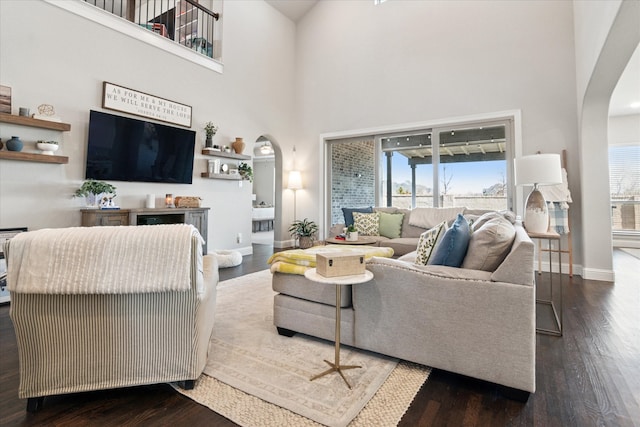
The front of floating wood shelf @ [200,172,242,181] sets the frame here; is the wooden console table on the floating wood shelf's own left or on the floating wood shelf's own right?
on the floating wood shelf's own right

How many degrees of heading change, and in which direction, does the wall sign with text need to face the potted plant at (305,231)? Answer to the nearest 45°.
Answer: approximately 45° to its left

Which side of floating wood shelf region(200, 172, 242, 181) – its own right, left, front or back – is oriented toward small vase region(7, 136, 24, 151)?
right

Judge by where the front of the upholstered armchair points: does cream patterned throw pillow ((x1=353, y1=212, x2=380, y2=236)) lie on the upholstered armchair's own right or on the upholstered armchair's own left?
on the upholstered armchair's own right

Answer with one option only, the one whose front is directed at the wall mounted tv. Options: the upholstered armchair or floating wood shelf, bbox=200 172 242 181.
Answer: the upholstered armchair

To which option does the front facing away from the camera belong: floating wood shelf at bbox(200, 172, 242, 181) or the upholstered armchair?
the upholstered armchair

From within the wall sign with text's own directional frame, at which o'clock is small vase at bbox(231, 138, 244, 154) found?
The small vase is roughly at 10 o'clock from the wall sign with text.
